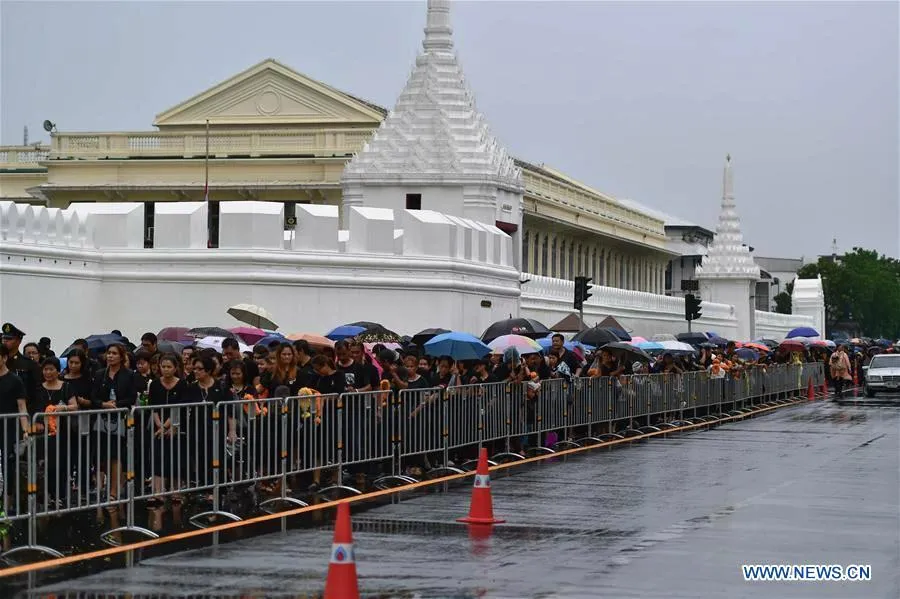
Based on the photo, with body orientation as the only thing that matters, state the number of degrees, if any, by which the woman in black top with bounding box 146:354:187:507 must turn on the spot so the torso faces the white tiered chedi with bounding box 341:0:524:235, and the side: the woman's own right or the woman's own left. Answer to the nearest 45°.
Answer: approximately 180°

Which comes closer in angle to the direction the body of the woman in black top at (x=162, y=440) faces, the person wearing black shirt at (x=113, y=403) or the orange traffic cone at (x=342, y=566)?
the orange traffic cone

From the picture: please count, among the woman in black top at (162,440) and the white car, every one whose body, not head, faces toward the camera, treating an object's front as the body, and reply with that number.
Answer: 2

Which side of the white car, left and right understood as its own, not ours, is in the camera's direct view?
front

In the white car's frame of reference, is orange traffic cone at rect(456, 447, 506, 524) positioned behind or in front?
in front

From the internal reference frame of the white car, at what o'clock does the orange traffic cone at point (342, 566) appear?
The orange traffic cone is roughly at 12 o'clock from the white car.

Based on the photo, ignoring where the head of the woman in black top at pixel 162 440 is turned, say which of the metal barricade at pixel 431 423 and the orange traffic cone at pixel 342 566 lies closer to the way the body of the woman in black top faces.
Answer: the orange traffic cone

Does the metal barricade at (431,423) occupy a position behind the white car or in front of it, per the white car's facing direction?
in front

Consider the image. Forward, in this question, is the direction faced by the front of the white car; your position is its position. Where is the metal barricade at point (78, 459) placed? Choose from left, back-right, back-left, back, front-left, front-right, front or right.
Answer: front

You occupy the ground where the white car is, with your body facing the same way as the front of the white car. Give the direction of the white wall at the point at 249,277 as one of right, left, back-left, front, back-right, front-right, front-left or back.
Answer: front-right

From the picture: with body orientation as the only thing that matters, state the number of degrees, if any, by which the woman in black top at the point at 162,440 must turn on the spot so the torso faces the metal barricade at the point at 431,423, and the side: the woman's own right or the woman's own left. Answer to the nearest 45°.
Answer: approximately 135° to the woman's own left

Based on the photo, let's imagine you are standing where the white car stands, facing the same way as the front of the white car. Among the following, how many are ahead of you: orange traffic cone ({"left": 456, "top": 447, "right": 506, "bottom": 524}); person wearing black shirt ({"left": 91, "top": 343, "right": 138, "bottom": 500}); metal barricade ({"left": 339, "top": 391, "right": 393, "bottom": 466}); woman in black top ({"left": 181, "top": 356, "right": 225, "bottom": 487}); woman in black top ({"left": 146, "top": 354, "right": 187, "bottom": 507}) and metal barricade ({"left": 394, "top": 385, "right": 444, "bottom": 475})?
6

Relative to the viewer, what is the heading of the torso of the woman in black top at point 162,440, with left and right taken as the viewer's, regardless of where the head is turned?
facing the viewer
